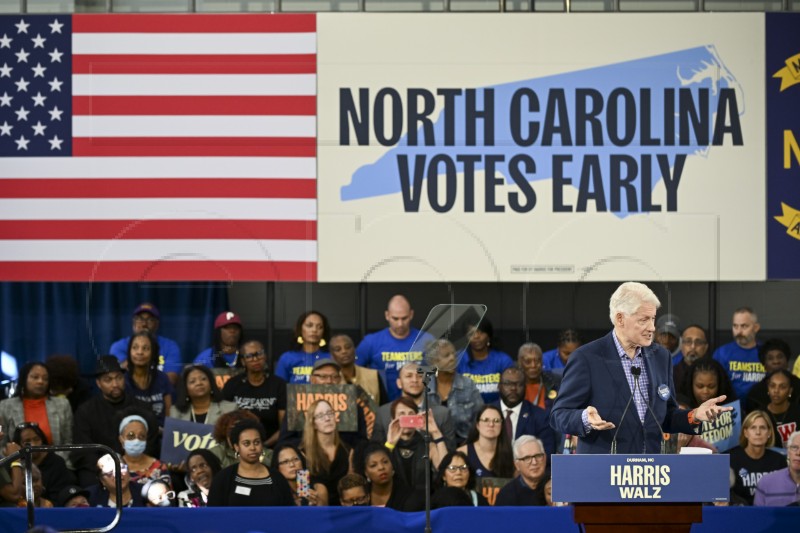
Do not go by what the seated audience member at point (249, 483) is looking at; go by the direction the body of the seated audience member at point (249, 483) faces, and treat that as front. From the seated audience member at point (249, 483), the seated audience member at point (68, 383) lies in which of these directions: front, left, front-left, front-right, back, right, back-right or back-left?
back-right

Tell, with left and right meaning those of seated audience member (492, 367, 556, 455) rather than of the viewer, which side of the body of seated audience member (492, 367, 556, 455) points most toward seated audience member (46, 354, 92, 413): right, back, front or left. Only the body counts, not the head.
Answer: right

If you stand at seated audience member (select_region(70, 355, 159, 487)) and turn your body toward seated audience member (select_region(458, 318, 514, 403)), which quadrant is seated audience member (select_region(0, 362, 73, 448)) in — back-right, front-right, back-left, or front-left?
back-left

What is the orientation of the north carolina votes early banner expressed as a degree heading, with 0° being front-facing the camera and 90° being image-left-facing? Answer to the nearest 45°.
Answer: approximately 0°

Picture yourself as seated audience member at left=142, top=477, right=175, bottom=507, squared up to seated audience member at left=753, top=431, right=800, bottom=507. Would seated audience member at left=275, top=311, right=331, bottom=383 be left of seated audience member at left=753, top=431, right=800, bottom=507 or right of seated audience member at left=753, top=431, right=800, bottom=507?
left

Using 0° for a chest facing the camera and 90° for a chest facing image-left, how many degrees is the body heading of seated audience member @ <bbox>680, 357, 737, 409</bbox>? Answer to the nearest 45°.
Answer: approximately 0°
